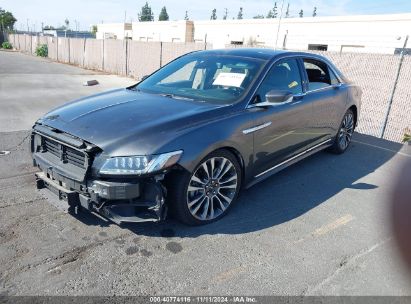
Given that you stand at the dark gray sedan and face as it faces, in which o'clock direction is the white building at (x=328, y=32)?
The white building is roughly at 5 o'clock from the dark gray sedan.

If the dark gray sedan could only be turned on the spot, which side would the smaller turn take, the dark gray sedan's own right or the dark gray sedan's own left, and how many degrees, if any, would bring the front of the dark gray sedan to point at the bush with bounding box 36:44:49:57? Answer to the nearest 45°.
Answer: approximately 90° to the dark gray sedan's own right

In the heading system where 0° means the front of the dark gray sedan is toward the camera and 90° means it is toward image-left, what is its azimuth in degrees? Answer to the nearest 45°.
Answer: approximately 45°

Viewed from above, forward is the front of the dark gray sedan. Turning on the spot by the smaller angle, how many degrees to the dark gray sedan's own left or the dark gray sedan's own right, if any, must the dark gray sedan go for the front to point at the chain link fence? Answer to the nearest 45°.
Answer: approximately 180°
